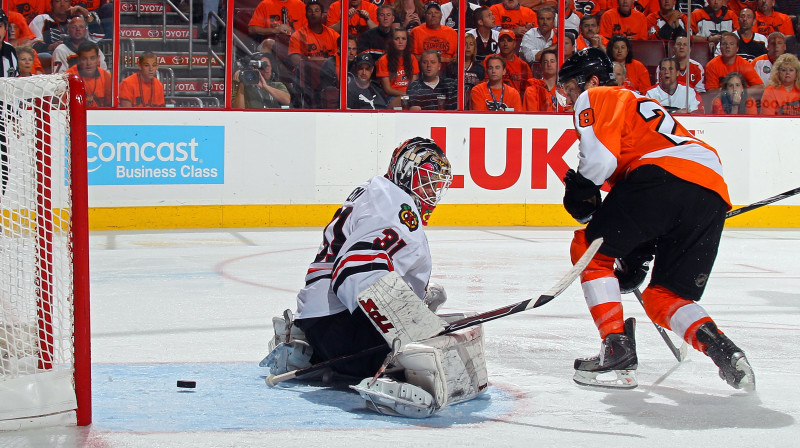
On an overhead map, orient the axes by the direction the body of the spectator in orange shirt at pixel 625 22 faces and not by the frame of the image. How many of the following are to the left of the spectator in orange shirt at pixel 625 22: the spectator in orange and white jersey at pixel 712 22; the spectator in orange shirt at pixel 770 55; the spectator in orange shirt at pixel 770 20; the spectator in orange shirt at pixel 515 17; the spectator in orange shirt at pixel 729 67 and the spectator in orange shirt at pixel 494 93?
4

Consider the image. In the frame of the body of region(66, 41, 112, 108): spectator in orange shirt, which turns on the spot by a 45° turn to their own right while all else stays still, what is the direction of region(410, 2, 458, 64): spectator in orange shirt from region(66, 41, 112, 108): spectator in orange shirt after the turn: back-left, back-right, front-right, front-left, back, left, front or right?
back-left

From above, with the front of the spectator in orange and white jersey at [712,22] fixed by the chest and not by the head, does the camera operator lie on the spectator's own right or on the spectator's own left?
on the spectator's own right

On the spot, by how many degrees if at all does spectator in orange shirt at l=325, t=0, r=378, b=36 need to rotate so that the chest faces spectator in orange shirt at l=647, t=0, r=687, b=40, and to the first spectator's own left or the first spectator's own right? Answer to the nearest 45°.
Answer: approximately 90° to the first spectator's own left

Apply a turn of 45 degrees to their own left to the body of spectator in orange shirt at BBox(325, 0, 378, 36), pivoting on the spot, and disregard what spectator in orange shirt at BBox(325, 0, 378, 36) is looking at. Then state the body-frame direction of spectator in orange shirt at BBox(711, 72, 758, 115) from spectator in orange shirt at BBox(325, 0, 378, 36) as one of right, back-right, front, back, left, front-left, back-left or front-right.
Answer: front-left

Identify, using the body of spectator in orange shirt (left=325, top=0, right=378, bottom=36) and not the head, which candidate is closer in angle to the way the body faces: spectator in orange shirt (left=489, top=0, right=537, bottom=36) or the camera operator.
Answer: the camera operator

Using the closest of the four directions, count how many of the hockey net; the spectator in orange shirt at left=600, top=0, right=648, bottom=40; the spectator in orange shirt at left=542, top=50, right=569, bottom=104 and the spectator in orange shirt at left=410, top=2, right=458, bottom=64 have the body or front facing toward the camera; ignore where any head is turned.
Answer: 3

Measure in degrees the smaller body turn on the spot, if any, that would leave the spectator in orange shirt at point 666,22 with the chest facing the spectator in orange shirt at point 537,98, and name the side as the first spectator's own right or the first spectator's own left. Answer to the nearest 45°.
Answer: approximately 45° to the first spectator's own right

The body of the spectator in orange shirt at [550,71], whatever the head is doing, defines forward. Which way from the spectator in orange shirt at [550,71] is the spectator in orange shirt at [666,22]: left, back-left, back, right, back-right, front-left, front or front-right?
back-left

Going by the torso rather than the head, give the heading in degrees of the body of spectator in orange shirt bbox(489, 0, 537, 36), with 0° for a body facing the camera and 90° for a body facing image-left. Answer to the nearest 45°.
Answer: approximately 0°
